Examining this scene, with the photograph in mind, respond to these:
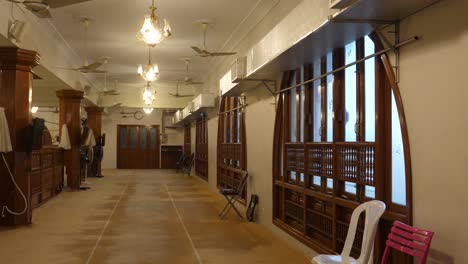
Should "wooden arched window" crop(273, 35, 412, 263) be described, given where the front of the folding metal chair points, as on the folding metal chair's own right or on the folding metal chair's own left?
on the folding metal chair's own left

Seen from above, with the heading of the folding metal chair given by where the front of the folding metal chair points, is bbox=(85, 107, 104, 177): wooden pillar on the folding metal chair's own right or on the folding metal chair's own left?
on the folding metal chair's own right

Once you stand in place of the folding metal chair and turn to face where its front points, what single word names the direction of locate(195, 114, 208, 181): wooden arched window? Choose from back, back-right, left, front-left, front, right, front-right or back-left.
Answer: right

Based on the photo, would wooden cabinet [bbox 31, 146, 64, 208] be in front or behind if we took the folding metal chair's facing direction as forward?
in front

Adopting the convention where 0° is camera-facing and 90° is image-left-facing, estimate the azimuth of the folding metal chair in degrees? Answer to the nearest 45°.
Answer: approximately 90°

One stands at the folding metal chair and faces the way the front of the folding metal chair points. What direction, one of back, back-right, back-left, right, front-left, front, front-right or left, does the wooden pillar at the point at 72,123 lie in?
front-right

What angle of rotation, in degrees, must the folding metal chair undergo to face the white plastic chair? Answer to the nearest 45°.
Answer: approximately 90° to its left

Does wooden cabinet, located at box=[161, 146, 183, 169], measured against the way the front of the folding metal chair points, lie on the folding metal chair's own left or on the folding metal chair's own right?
on the folding metal chair's own right

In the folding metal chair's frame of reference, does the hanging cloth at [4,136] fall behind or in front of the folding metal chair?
in front

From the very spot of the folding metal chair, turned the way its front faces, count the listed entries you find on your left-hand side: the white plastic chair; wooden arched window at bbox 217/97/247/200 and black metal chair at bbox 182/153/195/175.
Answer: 1

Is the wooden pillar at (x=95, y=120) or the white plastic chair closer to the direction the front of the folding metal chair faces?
the wooden pillar

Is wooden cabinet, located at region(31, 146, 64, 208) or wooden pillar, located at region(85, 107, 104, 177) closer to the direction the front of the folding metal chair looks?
the wooden cabinet

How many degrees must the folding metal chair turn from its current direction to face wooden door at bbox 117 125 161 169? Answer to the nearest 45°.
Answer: approximately 90° to its right
